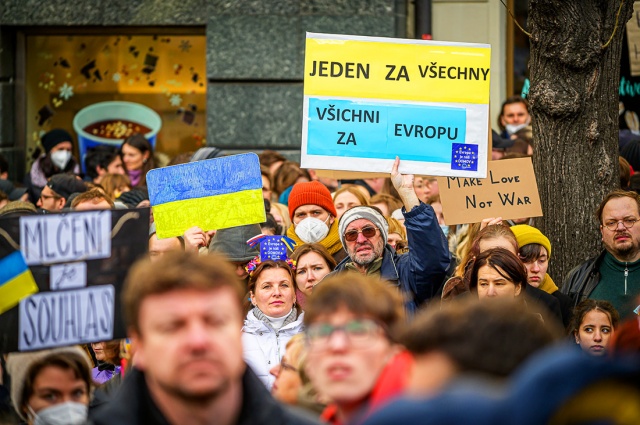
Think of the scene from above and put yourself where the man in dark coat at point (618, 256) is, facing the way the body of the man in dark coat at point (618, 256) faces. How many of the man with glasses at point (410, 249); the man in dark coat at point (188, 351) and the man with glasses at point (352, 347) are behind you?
0

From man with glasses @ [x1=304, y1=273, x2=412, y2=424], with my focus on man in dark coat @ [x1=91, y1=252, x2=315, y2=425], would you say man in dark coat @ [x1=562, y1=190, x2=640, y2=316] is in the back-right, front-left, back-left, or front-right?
back-right

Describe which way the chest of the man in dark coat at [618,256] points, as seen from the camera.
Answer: toward the camera

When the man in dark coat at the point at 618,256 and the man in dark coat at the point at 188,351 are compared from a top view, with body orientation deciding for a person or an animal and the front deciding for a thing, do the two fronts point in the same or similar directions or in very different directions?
same or similar directions

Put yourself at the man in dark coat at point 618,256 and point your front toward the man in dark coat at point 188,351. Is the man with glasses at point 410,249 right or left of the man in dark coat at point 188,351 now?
right

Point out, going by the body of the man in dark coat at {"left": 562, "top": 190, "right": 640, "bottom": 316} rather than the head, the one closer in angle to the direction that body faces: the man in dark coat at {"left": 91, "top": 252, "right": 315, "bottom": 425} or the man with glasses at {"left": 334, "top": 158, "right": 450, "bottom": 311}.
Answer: the man in dark coat

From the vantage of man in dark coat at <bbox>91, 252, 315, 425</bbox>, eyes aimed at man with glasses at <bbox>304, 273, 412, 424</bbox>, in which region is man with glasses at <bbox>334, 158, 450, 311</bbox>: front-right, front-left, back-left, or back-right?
front-left

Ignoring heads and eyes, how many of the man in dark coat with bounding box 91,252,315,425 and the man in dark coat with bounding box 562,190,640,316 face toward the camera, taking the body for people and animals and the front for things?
2

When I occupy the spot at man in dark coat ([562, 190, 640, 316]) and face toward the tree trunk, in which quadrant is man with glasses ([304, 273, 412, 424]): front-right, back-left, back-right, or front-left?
back-left

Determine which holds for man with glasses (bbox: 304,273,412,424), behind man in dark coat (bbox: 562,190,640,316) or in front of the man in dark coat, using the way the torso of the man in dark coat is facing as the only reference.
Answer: in front

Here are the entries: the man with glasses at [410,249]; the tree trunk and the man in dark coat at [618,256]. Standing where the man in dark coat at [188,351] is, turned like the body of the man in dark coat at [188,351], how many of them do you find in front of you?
0

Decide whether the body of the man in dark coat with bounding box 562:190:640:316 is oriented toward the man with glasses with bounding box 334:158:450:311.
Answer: no

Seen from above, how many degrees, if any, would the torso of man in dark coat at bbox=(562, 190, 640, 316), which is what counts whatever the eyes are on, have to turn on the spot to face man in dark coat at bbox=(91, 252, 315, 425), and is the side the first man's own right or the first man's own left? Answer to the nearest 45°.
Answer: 0° — they already face them

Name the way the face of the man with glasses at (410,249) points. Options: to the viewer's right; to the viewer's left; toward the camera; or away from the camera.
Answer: toward the camera

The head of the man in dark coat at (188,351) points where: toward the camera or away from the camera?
toward the camera

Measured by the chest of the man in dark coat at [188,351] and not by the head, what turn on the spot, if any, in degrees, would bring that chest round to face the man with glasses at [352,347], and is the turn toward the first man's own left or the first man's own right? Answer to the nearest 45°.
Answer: approximately 90° to the first man's own left

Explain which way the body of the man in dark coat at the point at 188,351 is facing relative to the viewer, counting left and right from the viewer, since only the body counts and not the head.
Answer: facing the viewer

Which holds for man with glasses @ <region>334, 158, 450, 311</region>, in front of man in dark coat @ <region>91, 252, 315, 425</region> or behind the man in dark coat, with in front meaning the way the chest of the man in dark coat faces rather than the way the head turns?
behind
